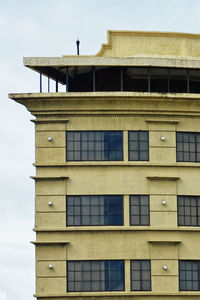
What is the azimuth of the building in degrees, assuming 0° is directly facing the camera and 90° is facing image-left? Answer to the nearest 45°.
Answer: approximately 0°
